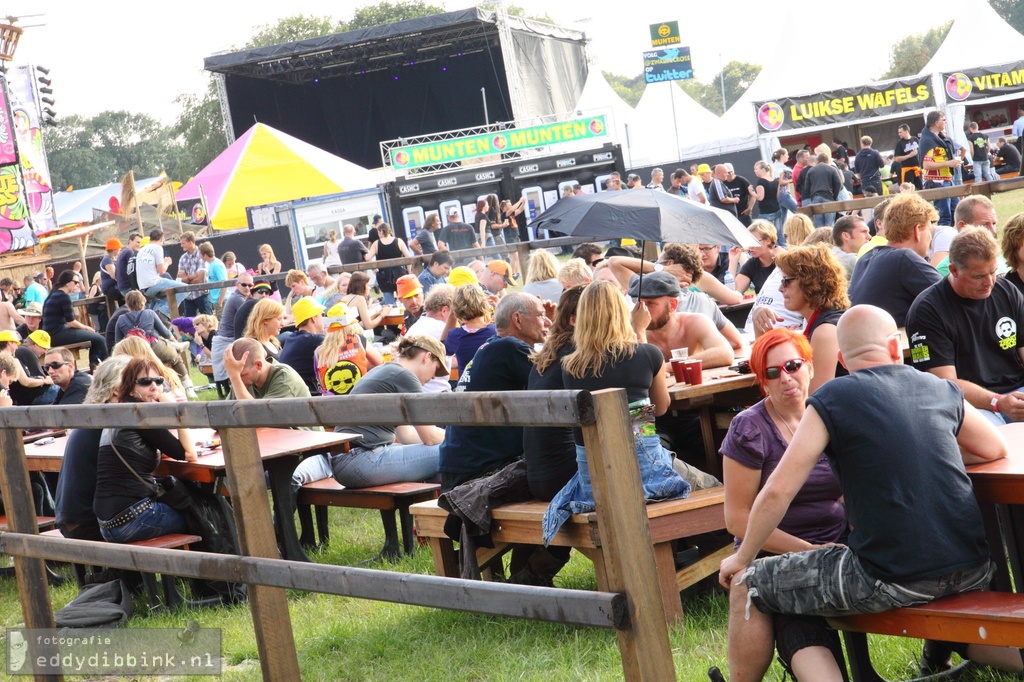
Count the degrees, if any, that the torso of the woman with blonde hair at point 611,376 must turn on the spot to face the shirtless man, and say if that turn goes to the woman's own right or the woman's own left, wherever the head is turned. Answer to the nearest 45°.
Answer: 0° — they already face them

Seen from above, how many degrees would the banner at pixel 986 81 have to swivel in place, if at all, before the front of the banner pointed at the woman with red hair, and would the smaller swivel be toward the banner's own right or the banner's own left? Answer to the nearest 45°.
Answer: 0° — it already faces them

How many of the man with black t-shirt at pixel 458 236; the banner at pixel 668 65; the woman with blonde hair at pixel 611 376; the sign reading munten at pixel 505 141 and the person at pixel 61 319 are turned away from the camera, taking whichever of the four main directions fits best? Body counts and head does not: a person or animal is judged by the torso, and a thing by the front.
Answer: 2

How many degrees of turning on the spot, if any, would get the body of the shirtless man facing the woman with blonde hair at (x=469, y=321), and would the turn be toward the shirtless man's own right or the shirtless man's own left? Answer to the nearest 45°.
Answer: approximately 90° to the shirtless man's own right

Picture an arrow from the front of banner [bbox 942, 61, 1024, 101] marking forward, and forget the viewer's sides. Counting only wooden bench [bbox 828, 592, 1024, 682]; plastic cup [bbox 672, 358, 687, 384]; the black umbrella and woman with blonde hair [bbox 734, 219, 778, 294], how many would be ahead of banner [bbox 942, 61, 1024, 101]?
4

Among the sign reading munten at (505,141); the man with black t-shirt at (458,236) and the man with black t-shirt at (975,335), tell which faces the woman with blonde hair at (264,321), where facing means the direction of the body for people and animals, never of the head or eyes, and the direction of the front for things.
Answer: the sign reading munten

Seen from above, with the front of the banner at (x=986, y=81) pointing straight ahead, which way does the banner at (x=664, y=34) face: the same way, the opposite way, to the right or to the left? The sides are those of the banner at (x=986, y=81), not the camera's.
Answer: the same way

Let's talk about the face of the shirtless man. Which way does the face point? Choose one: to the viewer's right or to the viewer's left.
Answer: to the viewer's left

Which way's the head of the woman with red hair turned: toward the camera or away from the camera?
toward the camera

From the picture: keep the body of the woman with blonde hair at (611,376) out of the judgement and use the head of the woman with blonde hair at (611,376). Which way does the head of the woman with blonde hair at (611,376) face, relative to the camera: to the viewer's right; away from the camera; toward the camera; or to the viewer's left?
away from the camera

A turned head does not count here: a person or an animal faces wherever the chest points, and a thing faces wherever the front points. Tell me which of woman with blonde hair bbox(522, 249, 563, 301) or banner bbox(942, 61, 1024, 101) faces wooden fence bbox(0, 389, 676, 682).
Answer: the banner

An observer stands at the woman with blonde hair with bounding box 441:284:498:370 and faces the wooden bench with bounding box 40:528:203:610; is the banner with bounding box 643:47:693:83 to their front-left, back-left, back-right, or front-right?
back-right

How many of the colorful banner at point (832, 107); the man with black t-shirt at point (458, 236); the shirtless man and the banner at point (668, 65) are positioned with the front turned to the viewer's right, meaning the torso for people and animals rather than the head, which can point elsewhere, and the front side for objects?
0
